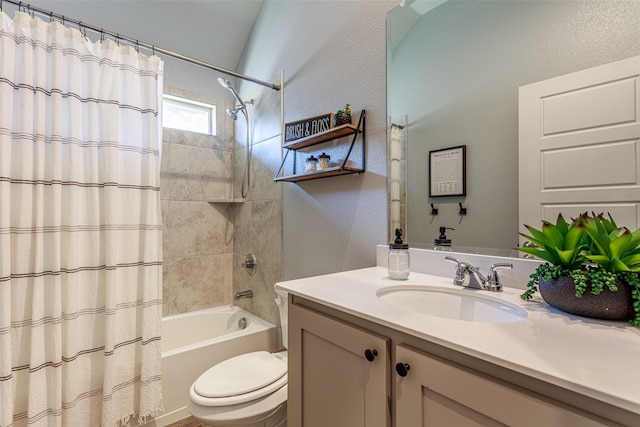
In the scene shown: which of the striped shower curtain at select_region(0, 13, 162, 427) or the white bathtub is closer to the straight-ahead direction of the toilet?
the striped shower curtain

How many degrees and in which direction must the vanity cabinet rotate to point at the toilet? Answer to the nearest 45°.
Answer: approximately 90° to its right

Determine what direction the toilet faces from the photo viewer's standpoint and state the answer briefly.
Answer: facing the viewer and to the left of the viewer

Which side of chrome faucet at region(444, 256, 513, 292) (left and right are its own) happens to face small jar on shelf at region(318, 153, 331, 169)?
right

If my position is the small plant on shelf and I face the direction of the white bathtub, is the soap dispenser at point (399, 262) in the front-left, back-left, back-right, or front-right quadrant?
back-left

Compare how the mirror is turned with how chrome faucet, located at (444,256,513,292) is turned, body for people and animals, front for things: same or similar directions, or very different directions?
same or similar directions

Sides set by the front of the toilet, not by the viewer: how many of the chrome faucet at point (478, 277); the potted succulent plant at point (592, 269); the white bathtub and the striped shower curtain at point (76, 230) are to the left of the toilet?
2

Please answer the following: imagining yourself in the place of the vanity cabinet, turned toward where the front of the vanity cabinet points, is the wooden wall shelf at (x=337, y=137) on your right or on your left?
on your right

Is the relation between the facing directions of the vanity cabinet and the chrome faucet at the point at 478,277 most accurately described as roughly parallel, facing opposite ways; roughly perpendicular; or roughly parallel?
roughly parallel
